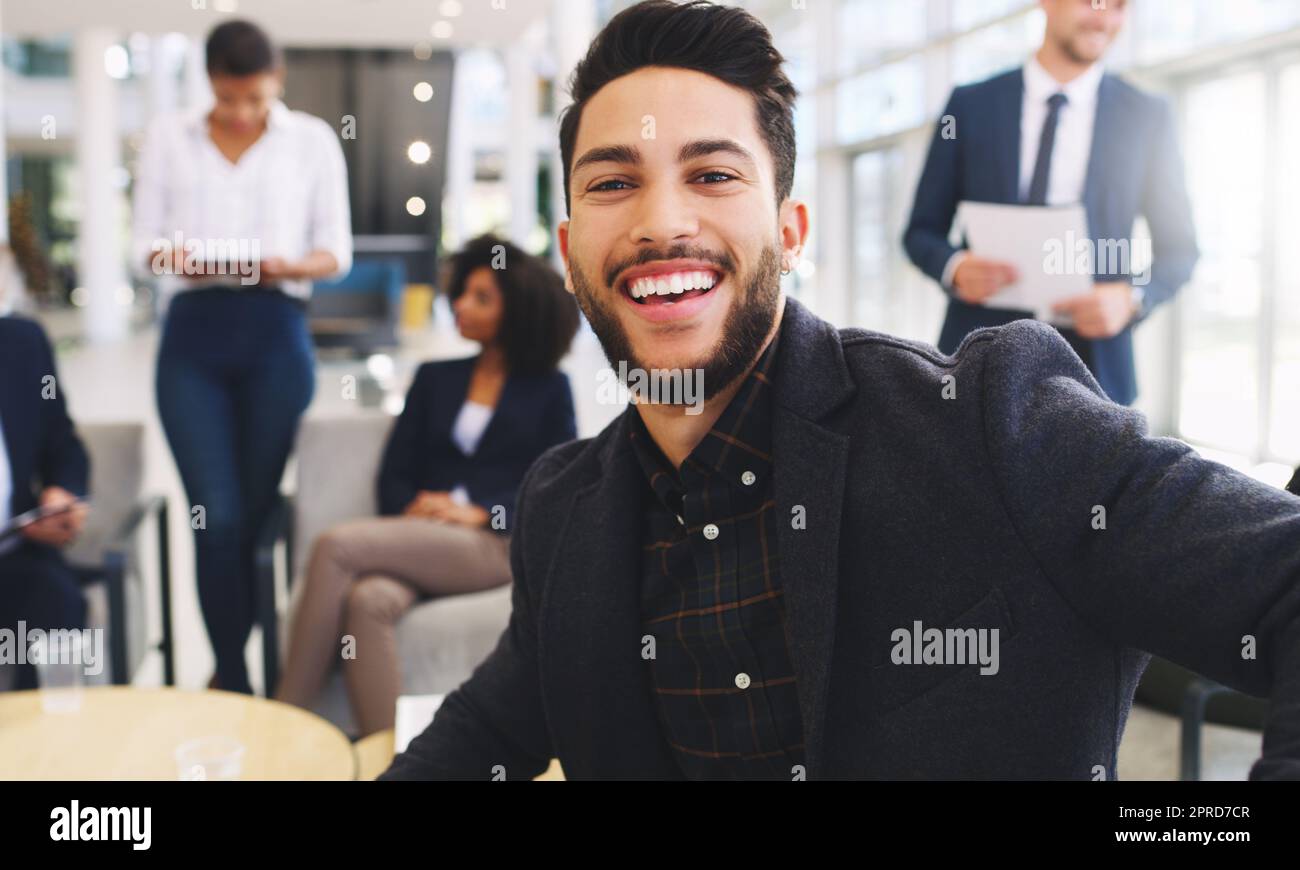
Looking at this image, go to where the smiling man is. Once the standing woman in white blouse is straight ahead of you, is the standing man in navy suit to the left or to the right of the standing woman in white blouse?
right

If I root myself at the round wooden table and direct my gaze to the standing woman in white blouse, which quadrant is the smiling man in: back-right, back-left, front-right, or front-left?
back-right

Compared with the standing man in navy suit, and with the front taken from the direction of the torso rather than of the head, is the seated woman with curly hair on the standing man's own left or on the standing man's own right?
on the standing man's own right

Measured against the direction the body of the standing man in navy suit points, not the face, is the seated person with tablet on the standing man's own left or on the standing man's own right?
on the standing man's own right

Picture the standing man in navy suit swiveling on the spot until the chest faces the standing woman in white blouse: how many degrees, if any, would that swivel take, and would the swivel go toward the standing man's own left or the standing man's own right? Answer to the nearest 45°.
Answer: approximately 90° to the standing man's own right
